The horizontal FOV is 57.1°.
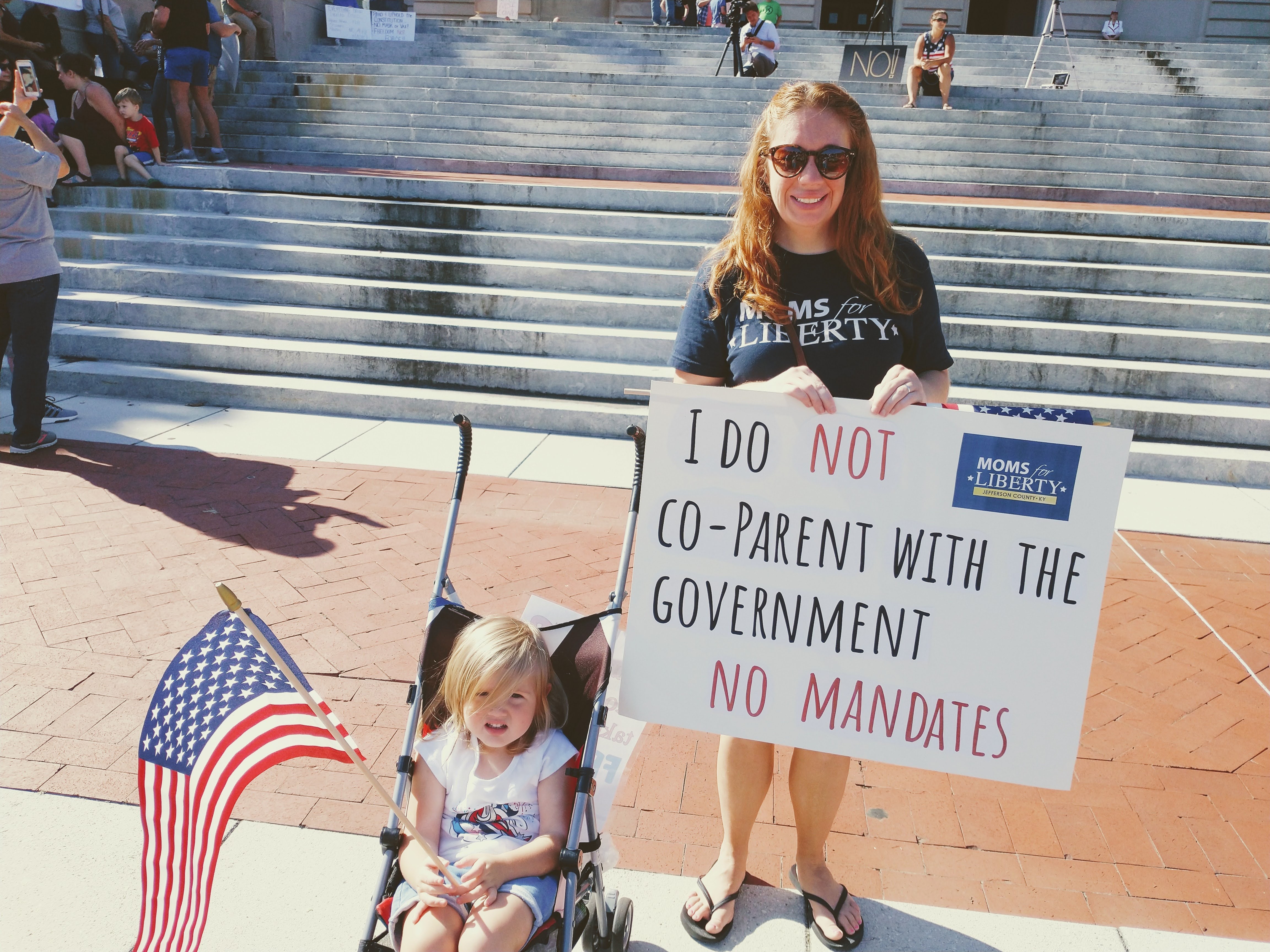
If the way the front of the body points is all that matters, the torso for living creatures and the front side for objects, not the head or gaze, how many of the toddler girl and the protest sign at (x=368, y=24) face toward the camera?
2

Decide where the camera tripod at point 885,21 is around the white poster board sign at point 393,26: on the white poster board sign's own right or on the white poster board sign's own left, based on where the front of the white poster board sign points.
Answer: on the white poster board sign's own left

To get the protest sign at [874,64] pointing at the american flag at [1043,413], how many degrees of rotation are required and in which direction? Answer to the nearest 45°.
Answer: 0° — it already faces it

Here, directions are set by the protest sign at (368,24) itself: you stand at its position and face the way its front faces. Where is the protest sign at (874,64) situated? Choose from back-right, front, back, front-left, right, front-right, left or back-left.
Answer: front-left

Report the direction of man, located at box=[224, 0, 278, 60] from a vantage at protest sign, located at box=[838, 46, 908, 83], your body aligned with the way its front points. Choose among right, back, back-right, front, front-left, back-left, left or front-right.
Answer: right

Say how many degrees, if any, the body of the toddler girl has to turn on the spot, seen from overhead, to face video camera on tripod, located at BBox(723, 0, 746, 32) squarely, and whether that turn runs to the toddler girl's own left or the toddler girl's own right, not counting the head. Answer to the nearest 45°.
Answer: approximately 180°

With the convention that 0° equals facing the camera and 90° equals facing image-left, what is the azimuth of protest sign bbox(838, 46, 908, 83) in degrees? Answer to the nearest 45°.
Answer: approximately 0°

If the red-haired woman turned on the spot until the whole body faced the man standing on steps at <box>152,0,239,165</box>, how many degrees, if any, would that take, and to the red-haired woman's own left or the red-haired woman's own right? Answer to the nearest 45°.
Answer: approximately 135° to the red-haired woman's own right

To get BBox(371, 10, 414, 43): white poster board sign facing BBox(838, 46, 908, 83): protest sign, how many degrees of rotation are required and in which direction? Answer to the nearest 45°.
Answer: approximately 45° to its left

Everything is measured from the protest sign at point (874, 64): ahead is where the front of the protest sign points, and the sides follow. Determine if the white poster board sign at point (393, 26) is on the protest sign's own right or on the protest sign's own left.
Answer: on the protest sign's own right
